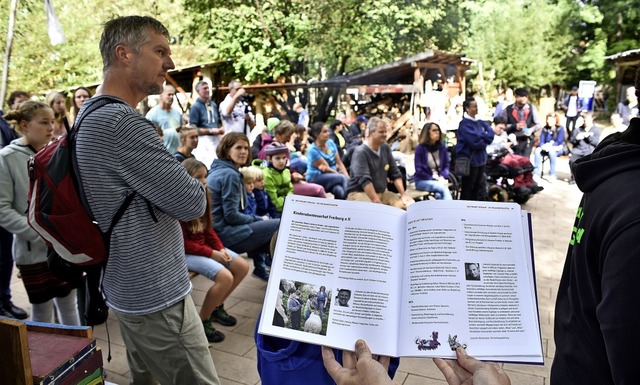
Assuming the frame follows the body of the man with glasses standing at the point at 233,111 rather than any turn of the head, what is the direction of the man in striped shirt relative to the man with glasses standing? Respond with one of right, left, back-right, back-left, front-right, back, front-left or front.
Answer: front-right

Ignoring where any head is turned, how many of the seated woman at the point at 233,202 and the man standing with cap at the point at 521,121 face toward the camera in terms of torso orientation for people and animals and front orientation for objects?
1

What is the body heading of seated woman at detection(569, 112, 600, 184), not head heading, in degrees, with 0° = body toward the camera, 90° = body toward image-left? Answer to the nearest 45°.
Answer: approximately 45°

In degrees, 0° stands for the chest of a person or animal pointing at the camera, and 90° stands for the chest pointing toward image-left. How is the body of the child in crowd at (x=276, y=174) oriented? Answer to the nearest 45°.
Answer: approximately 315°

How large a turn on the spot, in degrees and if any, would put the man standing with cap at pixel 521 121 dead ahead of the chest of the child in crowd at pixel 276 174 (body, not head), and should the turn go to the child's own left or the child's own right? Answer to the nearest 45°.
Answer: approximately 90° to the child's own left

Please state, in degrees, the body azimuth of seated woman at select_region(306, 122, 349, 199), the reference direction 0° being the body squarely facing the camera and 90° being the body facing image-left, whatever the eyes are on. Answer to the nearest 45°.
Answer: approximately 315°

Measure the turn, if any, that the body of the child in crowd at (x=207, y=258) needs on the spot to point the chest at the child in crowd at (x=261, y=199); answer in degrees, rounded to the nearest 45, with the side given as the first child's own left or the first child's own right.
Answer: approximately 90° to the first child's own left

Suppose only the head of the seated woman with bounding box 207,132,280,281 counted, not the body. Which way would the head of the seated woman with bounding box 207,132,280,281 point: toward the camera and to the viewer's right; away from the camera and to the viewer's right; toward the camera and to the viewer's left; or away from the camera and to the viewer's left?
toward the camera and to the viewer's right

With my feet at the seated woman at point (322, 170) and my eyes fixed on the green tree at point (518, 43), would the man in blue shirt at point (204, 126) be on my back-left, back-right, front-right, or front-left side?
back-left

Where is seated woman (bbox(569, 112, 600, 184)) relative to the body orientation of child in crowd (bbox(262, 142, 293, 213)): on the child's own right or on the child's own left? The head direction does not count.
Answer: on the child's own left

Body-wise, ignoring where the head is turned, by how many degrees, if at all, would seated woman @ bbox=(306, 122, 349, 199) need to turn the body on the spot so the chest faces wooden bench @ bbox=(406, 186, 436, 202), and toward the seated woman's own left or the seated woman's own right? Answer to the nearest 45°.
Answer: approximately 45° to the seated woman's own left

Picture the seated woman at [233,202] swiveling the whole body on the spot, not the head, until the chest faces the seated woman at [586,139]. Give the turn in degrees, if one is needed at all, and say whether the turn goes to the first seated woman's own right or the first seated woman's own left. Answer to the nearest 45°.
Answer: approximately 45° to the first seated woman's own left
